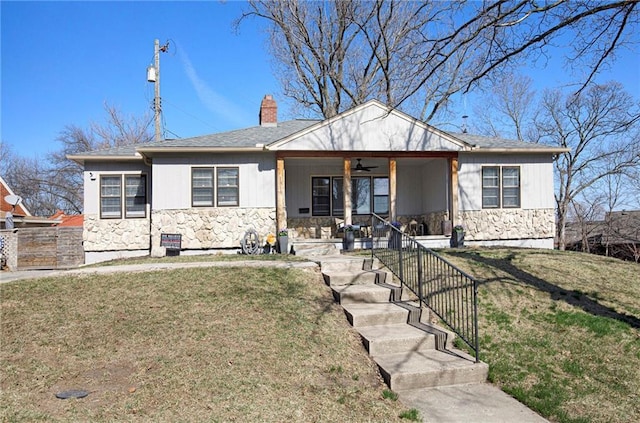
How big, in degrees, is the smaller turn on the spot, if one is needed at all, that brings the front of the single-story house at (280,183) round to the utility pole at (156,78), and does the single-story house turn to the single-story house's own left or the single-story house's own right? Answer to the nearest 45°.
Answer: approximately 135° to the single-story house's own right

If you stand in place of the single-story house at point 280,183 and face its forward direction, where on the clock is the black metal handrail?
The black metal handrail is roughly at 11 o'clock from the single-story house.

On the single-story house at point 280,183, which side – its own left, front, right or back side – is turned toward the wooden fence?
right

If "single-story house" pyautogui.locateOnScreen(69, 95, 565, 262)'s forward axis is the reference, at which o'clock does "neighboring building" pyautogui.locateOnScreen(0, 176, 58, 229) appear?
The neighboring building is roughly at 4 o'clock from the single-story house.

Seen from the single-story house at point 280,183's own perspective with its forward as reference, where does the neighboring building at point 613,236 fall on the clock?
The neighboring building is roughly at 8 o'clock from the single-story house.

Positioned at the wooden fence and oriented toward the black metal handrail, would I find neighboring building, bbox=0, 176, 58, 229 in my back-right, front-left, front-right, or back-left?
back-left

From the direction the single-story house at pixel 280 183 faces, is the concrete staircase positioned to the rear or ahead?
ahead

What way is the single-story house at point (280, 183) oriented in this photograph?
toward the camera

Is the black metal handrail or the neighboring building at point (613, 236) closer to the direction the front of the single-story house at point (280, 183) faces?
the black metal handrail
